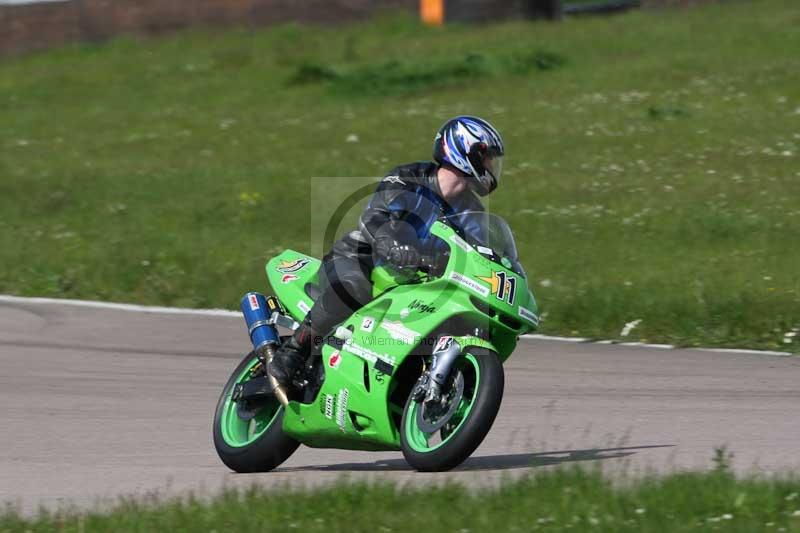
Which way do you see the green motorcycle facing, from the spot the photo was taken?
facing the viewer and to the right of the viewer
